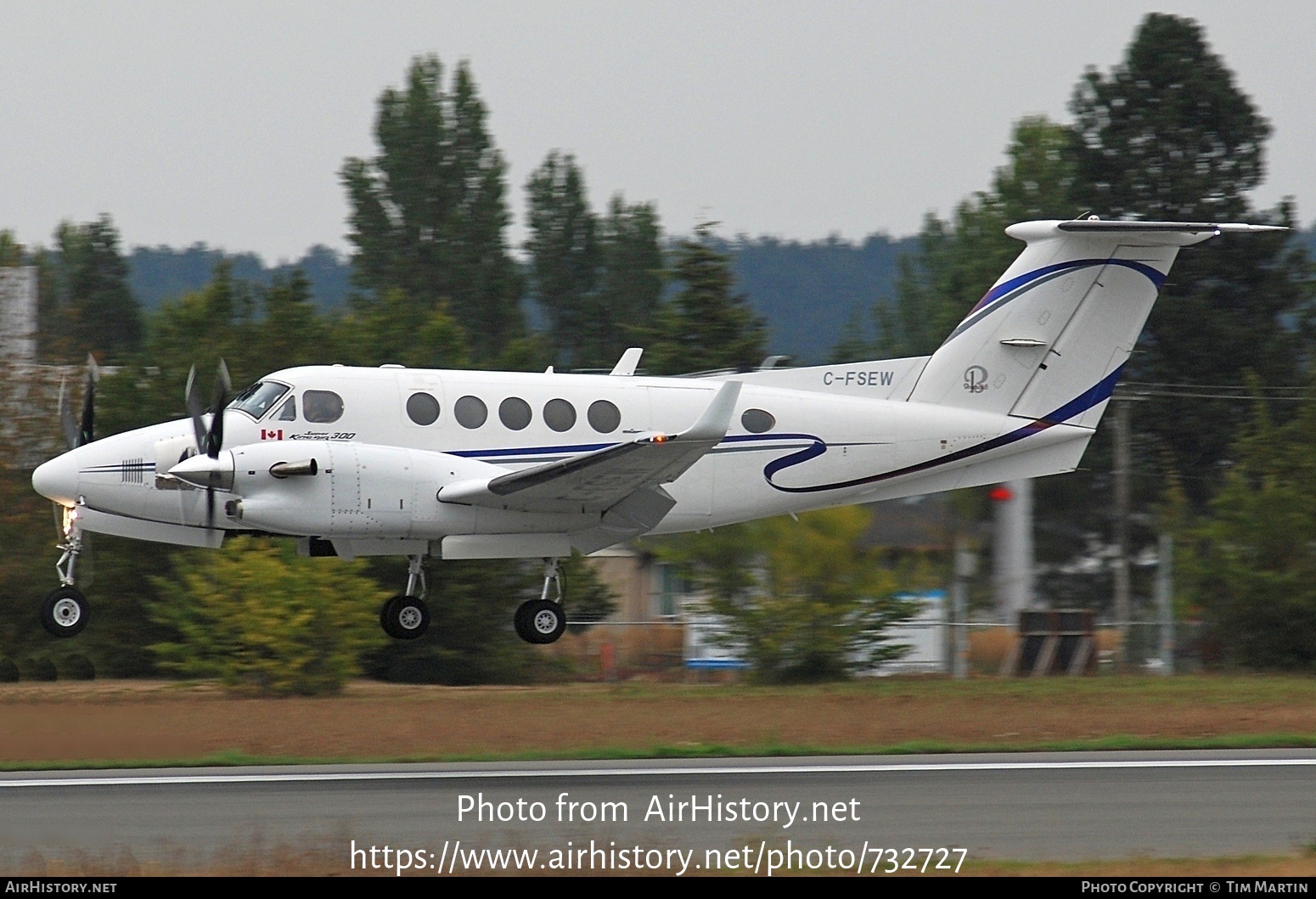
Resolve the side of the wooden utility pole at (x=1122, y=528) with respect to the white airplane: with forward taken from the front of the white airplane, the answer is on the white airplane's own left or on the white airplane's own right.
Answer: on the white airplane's own right

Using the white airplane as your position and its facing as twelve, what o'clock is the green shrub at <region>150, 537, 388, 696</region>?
The green shrub is roughly at 2 o'clock from the white airplane.

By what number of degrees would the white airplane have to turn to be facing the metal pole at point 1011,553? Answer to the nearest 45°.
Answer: approximately 135° to its right

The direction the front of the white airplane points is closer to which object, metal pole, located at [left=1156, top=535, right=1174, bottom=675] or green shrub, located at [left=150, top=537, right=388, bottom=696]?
the green shrub

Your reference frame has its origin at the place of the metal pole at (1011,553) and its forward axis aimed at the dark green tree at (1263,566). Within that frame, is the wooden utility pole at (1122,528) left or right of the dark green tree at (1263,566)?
left

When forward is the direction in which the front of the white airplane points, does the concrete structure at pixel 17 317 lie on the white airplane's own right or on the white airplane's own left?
on the white airplane's own right

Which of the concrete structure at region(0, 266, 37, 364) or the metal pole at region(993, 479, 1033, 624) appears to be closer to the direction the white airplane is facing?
the concrete structure

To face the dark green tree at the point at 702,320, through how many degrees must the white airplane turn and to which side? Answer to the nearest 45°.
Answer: approximately 90° to its right

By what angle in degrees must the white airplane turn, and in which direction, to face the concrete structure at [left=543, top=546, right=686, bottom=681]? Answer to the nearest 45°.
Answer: approximately 90° to its right

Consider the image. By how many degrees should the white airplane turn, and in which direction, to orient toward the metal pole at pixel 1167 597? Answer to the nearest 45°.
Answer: approximately 135° to its right

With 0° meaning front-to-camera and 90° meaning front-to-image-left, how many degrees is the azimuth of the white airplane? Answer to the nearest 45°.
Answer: approximately 90°

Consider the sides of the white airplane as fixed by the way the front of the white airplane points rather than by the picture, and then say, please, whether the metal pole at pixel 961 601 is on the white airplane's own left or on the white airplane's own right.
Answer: on the white airplane's own right
